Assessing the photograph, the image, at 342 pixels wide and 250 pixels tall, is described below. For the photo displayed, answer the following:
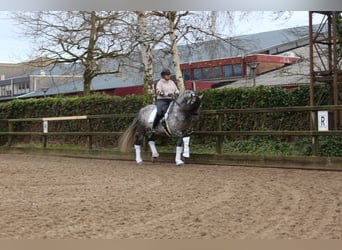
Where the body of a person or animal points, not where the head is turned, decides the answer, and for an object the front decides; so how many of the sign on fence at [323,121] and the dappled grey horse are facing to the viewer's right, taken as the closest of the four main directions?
1

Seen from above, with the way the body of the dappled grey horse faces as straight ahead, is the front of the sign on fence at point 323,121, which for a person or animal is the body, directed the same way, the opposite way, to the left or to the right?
to the right

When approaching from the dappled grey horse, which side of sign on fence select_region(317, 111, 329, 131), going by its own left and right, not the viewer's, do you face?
right

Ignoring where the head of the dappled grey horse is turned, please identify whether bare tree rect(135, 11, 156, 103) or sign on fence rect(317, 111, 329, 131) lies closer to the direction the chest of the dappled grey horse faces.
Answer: the sign on fence

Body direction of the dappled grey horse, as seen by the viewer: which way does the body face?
to the viewer's right

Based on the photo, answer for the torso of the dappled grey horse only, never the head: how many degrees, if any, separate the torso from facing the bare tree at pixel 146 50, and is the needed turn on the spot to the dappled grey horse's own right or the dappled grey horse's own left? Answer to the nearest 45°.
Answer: approximately 90° to the dappled grey horse's own left
